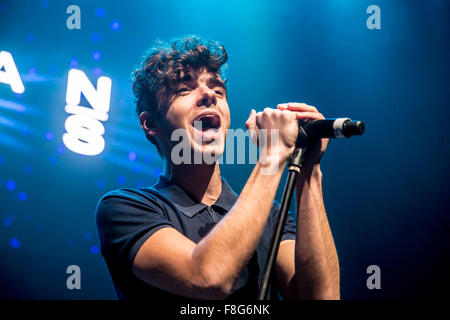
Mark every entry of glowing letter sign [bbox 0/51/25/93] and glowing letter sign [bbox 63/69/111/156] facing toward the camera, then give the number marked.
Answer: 2

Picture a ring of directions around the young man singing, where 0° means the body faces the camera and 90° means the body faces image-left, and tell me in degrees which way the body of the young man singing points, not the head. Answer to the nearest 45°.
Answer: approximately 315°

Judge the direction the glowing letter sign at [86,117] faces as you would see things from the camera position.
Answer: facing the viewer

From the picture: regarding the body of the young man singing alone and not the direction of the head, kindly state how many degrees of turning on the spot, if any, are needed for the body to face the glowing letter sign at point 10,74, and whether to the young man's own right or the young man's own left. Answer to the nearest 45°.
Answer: approximately 180°

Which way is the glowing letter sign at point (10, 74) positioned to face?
toward the camera

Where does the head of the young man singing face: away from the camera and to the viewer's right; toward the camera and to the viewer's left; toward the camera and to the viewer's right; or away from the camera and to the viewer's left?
toward the camera and to the viewer's right

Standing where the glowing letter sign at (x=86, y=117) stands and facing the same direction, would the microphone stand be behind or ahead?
ahead

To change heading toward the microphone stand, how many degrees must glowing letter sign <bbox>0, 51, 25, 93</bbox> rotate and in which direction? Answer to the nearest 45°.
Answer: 0° — it already faces it

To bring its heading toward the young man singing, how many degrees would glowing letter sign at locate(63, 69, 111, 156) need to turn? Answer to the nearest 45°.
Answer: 0° — it already faces them
